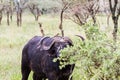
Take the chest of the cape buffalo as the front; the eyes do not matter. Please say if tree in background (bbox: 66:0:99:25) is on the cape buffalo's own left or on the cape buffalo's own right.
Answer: on the cape buffalo's own left

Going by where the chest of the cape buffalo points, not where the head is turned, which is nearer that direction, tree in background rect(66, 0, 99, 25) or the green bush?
the green bush

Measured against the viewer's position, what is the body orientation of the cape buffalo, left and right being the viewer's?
facing the viewer and to the right of the viewer

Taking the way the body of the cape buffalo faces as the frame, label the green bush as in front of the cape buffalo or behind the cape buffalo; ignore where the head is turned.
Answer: in front
